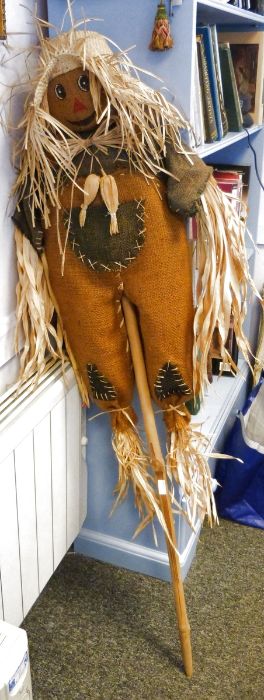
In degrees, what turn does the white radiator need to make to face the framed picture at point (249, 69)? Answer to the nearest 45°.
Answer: approximately 90° to its left

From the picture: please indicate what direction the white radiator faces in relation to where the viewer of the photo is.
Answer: facing the viewer and to the right of the viewer

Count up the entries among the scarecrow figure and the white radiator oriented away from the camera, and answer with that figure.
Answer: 0

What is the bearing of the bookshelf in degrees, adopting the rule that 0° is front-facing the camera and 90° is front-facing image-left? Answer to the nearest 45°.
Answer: approximately 315°

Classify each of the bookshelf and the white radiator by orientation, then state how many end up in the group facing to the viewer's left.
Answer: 0

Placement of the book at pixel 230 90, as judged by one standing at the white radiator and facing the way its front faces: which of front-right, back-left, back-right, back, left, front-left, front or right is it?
left

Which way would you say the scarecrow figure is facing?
toward the camera

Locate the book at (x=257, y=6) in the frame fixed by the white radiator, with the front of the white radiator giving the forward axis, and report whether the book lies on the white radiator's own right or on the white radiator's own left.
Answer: on the white radiator's own left
